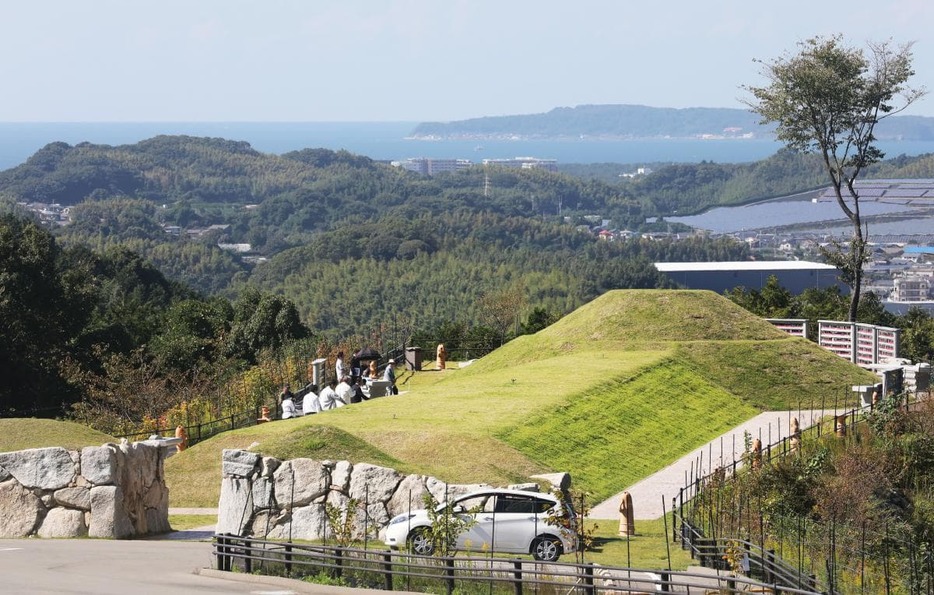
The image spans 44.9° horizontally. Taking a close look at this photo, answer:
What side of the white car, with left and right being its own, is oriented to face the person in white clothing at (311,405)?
right

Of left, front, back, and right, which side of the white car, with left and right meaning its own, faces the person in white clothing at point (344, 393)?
right

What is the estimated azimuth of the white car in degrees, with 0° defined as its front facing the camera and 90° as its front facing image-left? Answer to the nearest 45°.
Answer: approximately 90°

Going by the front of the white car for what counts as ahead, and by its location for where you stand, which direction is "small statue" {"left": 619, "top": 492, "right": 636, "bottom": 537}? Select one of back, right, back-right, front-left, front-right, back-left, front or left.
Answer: back-right

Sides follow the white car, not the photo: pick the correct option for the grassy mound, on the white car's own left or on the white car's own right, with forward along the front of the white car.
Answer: on the white car's own right

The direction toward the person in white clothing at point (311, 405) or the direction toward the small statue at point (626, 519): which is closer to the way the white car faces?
the person in white clothing

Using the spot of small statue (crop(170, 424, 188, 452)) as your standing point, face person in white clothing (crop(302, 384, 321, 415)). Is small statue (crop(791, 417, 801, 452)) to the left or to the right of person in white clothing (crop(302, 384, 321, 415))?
right

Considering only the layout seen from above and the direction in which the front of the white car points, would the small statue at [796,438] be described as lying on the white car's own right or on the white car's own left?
on the white car's own right

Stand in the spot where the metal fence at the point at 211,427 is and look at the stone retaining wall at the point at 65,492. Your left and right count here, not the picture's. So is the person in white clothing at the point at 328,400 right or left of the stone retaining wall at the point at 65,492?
left

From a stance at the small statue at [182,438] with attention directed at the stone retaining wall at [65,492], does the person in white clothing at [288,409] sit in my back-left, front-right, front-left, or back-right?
back-left

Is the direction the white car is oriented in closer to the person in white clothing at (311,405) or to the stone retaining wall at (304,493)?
the stone retaining wall
